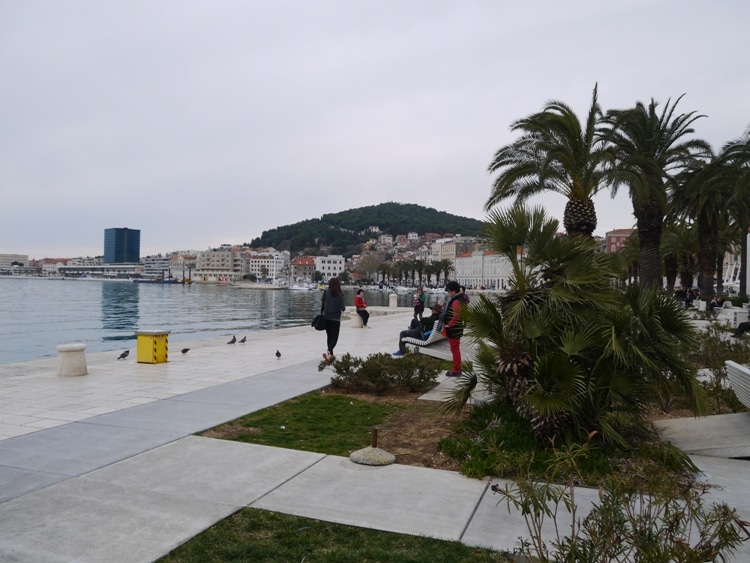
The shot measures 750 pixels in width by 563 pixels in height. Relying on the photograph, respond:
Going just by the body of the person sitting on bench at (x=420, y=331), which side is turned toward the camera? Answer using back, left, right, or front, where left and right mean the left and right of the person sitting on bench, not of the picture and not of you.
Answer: left

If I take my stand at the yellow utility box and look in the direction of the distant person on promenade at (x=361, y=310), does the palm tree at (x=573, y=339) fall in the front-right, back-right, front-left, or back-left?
back-right

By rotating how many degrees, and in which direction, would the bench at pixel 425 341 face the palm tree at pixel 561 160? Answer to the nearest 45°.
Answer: approximately 135° to its right

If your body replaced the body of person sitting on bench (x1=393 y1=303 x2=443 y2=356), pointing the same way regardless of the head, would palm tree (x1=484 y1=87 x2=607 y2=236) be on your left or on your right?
on your right

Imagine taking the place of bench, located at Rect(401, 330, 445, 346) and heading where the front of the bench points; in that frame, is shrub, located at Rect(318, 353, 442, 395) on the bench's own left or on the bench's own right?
on the bench's own left

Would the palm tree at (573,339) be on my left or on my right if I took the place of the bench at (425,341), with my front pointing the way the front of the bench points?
on my left

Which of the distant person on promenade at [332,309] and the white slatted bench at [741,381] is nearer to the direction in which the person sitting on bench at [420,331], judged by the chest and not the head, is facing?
the distant person on promenade

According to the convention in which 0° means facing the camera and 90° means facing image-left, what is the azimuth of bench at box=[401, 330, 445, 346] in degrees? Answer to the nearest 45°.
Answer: approximately 90°

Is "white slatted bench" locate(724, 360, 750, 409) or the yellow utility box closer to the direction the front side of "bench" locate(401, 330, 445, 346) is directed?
the yellow utility box

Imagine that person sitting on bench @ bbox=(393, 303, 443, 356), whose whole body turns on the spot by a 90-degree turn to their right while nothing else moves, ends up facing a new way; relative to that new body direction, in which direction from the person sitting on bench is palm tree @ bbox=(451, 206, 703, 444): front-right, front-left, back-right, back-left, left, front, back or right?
back

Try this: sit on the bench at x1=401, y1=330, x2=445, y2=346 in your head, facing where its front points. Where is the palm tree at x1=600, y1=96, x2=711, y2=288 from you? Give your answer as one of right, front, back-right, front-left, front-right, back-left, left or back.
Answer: back-right

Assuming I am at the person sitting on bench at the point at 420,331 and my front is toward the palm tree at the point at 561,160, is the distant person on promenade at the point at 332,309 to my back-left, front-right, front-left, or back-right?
back-left
